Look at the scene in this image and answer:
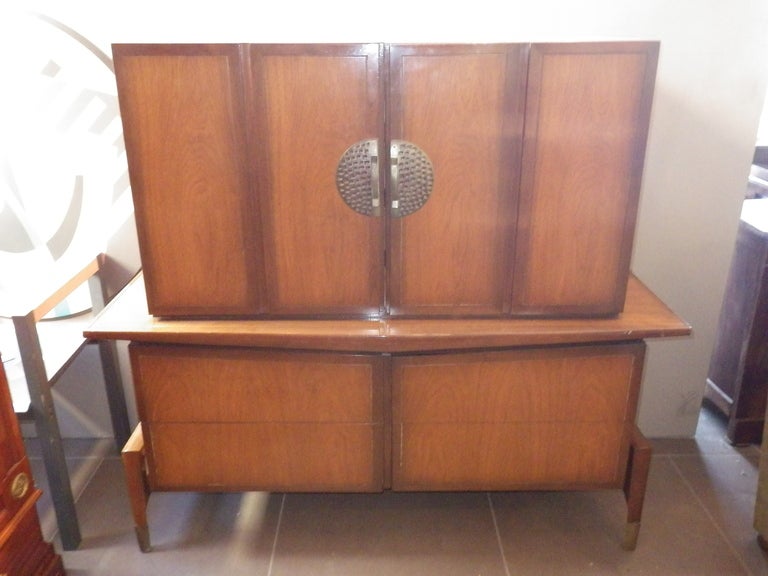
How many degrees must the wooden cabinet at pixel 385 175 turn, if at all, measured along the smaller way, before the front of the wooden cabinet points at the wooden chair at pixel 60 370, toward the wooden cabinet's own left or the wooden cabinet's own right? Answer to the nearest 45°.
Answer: approximately 90° to the wooden cabinet's own right

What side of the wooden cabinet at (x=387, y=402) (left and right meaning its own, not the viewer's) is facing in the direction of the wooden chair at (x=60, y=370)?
right

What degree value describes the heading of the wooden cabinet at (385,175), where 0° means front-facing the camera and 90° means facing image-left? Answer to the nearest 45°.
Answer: approximately 0°

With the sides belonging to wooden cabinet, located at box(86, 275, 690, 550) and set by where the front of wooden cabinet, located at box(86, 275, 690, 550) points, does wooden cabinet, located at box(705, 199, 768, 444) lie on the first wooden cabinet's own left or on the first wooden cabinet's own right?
on the first wooden cabinet's own left

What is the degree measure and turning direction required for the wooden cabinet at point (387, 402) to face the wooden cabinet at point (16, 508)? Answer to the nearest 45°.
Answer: approximately 90° to its right
